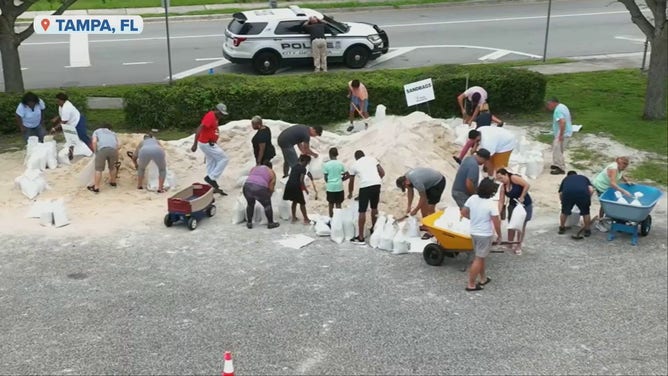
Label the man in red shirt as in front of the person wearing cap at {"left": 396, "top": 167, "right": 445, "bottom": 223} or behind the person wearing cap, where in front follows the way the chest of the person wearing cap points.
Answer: in front

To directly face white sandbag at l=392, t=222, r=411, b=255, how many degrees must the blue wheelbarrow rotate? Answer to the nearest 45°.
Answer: approximately 180°

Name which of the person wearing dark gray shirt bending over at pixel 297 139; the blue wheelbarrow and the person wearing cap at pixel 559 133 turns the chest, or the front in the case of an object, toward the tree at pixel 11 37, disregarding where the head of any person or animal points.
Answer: the person wearing cap at pixel 559 133

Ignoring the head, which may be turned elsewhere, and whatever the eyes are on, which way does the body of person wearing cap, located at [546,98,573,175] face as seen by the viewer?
to the viewer's left

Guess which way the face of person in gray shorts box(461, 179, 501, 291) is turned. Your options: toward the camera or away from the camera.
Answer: away from the camera

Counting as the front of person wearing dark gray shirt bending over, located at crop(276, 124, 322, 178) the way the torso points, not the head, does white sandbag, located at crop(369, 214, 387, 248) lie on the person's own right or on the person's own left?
on the person's own right

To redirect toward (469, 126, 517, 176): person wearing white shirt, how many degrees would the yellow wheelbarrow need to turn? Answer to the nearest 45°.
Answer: approximately 90° to its right

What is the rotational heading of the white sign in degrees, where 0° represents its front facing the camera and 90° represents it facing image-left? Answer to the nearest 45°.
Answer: approximately 0°

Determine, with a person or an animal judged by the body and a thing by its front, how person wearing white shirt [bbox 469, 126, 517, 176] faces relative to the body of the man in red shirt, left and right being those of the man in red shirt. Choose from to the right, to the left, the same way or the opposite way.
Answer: the opposite way

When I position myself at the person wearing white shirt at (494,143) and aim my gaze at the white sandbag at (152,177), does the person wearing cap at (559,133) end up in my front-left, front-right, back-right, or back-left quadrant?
back-right

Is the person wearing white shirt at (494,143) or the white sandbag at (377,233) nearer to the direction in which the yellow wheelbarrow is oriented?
the white sandbag

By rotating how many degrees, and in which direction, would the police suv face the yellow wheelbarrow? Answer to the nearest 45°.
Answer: approximately 90° to its right

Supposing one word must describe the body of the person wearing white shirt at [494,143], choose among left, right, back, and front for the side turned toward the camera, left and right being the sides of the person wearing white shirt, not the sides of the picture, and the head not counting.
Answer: left

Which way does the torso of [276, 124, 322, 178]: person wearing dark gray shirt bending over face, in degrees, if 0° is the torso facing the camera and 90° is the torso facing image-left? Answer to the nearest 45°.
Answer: approximately 270°

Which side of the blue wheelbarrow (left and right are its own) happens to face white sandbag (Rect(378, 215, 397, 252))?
back

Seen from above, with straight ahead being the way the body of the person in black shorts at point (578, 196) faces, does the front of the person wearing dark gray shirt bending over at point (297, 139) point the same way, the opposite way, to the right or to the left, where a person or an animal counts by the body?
to the right
